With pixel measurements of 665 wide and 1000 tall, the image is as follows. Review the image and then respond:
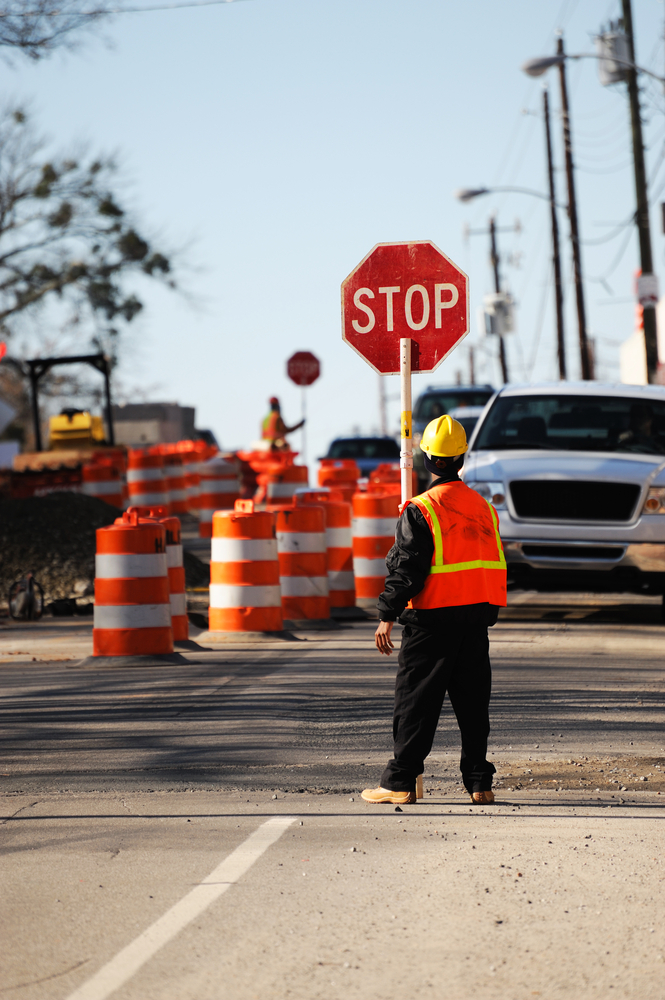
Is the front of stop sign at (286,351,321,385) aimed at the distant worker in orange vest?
no

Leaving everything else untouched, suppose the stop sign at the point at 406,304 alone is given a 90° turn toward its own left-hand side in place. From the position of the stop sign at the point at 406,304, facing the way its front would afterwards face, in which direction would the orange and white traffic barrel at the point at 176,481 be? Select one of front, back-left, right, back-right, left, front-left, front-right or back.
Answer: left

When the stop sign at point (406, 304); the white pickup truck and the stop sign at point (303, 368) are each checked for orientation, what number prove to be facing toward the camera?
3

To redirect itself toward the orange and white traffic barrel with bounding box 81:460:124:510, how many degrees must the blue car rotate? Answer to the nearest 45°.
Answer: approximately 45° to its right

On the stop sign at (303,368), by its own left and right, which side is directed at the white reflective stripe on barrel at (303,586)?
front

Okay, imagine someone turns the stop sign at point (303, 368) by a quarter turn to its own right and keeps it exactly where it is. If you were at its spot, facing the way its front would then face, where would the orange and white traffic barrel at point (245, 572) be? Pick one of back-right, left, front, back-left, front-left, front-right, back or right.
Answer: left

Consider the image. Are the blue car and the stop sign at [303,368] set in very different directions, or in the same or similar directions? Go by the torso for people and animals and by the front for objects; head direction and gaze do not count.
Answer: same or similar directions

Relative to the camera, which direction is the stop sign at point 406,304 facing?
toward the camera

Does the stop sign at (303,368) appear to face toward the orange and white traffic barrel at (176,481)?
no

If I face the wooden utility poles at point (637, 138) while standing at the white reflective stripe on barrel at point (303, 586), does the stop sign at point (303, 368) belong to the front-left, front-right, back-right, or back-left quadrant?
front-left

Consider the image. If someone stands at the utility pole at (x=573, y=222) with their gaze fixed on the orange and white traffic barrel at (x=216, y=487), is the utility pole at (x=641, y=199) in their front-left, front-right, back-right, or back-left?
front-left

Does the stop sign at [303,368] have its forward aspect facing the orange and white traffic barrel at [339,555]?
yes

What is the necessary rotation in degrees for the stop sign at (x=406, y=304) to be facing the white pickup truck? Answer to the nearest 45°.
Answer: approximately 180°

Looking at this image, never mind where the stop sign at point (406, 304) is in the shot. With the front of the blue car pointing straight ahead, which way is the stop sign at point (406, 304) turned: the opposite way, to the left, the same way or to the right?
the same way

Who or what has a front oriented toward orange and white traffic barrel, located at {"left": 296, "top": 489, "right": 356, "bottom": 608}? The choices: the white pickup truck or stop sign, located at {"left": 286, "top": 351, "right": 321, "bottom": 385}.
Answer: the stop sign

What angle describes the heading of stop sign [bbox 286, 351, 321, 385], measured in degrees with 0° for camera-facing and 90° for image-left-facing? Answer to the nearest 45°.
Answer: approximately 0°

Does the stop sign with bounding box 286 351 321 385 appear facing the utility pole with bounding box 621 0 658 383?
no

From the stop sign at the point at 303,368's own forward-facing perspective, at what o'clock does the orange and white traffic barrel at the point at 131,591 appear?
The orange and white traffic barrel is roughly at 12 o'clock from the stop sign.

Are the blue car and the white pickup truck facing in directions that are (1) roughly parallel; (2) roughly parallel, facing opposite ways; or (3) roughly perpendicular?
roughly parallel

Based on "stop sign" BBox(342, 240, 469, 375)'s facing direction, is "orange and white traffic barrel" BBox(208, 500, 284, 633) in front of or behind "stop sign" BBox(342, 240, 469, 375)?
behind
